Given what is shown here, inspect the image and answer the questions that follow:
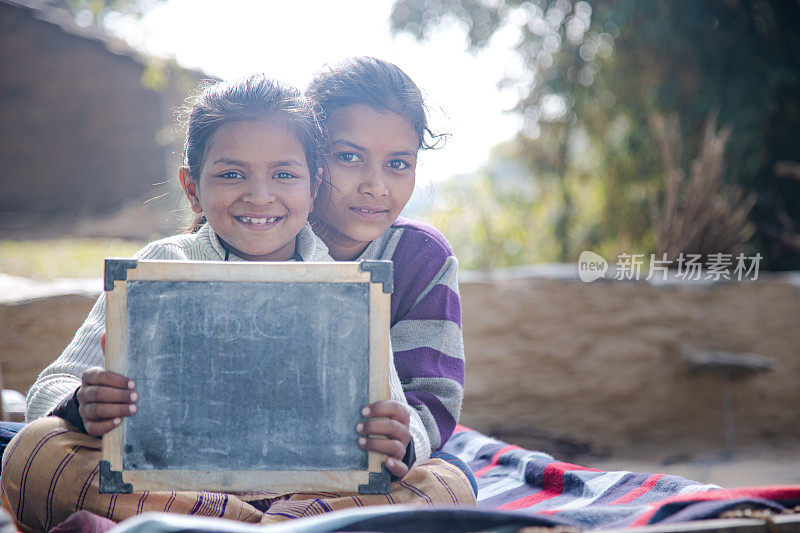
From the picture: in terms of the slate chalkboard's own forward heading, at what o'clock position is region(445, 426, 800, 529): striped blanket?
The striped blanket is roughly at 8 o'clock from the slate chalkboard.

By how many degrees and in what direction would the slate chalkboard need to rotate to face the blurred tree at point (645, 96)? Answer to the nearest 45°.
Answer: approximately 135° to its left

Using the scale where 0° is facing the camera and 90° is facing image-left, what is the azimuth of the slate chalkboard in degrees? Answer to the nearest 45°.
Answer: approximately 0°
